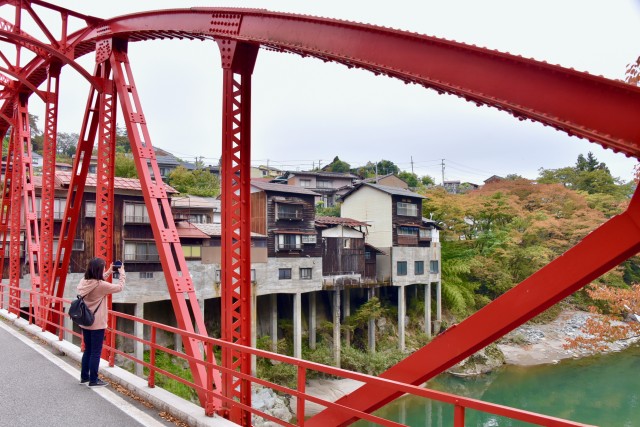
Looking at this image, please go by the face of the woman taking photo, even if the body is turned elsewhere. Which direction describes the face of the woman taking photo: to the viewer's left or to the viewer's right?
to the viewer's right

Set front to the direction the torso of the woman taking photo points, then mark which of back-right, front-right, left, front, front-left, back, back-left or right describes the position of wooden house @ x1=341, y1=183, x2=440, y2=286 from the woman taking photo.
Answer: front-left

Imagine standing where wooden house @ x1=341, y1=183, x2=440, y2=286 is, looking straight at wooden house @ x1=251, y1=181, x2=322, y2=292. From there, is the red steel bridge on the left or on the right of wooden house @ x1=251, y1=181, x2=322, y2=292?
left

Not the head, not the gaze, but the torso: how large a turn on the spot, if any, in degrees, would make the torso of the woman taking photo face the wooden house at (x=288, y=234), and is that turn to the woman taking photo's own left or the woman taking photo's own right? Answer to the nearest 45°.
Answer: approximately 45° to the woman taking photo's own left

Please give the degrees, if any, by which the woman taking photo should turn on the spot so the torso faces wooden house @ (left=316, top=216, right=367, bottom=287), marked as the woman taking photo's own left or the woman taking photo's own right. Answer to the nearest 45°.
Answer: approximately 45° to the woman taking photo's own left

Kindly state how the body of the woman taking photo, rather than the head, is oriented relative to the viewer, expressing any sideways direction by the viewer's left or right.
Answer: facing to the right of the viewer
